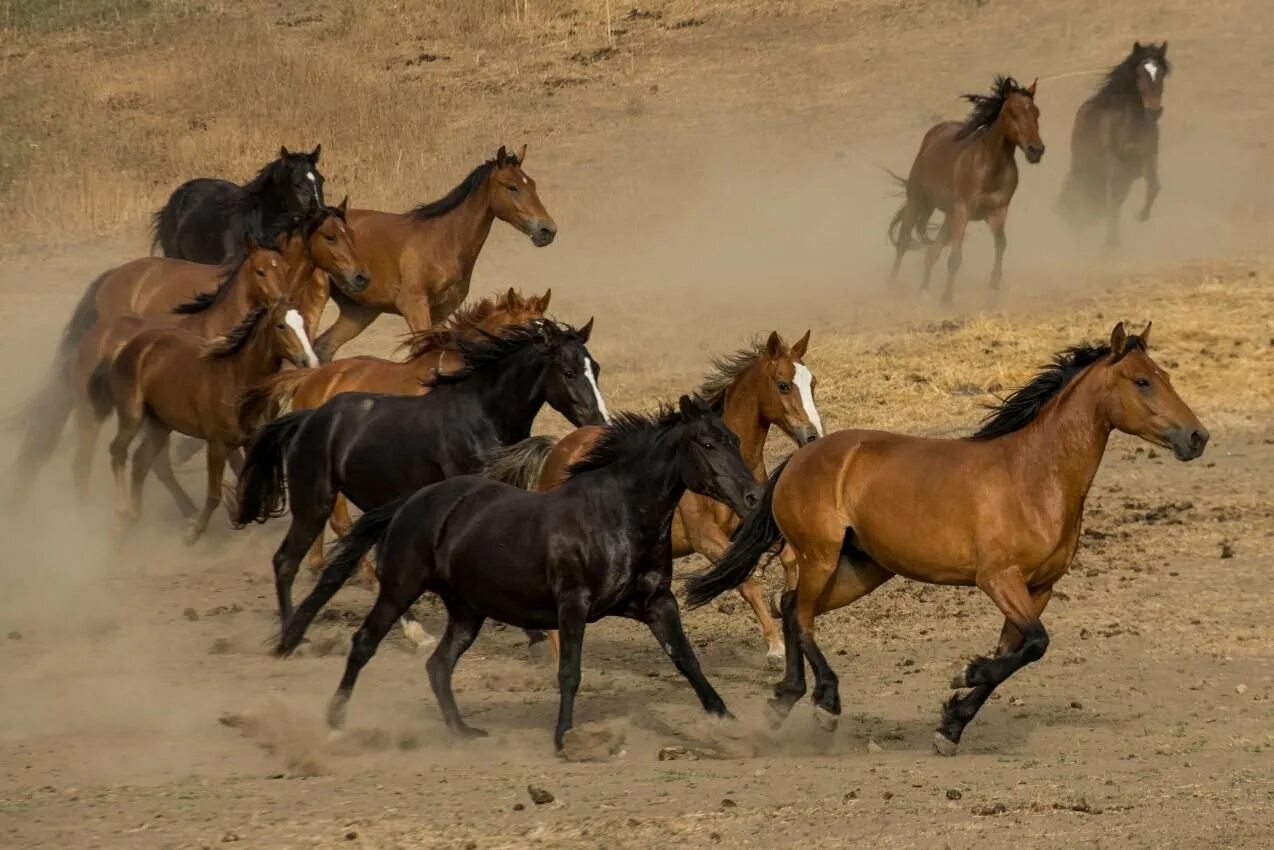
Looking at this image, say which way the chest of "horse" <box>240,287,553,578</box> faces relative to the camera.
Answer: to the viewer's right

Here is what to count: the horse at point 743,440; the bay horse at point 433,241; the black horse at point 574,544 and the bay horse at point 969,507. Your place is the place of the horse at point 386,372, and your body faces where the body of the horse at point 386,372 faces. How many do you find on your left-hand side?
1

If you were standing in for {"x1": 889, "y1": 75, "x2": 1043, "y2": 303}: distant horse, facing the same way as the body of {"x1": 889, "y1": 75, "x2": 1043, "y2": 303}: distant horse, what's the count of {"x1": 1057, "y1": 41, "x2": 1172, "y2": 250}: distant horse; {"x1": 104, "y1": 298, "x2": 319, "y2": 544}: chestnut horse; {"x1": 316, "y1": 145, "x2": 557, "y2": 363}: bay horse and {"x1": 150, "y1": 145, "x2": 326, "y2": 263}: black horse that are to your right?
3

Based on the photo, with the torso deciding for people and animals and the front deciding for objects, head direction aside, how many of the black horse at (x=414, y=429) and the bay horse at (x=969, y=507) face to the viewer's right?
2

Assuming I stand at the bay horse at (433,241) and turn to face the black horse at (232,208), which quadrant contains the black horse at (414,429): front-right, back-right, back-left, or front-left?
back-left

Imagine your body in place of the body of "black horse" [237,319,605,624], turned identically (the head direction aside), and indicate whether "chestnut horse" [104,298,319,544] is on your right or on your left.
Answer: on your left

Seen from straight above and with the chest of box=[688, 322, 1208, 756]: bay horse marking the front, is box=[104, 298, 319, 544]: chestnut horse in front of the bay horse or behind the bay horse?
behind

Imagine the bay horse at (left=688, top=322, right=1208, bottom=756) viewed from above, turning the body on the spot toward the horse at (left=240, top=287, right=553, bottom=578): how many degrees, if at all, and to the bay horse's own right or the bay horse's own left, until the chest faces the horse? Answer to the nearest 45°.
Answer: approximately 135° to the bay horse's own left

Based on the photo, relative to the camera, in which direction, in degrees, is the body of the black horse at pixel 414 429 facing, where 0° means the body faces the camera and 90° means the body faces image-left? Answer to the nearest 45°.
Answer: approximately 270°

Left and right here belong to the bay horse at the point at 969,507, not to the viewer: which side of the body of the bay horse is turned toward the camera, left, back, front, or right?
right

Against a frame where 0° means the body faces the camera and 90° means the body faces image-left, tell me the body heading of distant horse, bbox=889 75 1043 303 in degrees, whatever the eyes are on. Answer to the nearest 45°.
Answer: approximately 315°

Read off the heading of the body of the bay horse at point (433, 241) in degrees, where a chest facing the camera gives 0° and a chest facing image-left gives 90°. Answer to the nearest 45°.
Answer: approximately 315°
